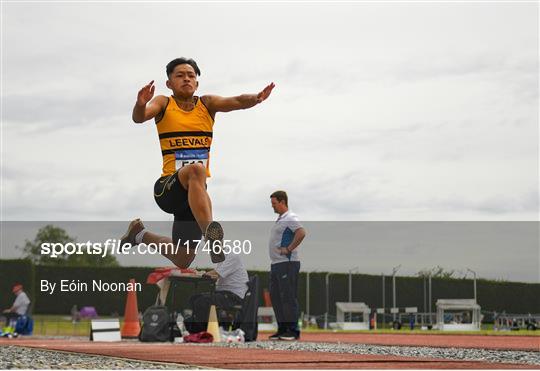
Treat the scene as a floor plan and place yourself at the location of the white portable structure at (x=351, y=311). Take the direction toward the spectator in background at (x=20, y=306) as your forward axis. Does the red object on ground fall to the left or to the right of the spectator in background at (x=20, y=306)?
left

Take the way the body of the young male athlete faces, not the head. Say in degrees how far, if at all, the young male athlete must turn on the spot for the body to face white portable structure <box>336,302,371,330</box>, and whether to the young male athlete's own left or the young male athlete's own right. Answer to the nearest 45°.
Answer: approximately 135° to the young male athlete's own left

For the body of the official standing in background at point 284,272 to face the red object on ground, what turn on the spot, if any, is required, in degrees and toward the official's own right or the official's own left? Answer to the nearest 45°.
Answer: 0° — they already face it

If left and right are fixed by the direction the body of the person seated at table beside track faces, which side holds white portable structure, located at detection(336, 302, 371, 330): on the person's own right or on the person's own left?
on the person's own right

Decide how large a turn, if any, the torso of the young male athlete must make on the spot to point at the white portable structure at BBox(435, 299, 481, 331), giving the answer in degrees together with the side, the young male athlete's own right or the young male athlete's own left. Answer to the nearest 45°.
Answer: approximately 135° to the young male athlete's own left

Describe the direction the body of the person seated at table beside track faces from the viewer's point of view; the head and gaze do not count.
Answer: to the viewer's left

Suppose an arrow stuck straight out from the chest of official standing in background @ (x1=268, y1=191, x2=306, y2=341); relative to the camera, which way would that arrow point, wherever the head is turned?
to the viewer's left

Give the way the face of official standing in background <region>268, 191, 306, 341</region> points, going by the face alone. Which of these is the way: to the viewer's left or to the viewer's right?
to the viewer's left

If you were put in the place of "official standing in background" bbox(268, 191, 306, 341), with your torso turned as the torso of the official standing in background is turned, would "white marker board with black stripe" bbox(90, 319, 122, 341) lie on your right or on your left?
on your right
